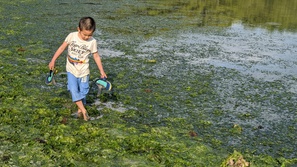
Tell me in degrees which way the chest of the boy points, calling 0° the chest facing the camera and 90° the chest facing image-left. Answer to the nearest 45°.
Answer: approximately 0°
